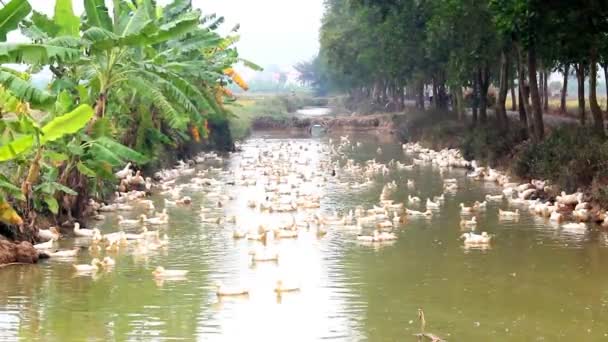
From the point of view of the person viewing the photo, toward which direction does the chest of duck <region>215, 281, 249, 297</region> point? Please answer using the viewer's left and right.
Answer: facing to the left of the viewer

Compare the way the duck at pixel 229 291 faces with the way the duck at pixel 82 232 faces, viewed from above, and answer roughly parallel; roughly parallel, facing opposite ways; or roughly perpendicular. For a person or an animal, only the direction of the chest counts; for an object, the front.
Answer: roughly parallel

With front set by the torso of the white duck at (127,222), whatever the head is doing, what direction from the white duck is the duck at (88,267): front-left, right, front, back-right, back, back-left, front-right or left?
left

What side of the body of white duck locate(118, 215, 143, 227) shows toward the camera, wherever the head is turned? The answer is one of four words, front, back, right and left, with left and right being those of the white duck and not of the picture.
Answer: left

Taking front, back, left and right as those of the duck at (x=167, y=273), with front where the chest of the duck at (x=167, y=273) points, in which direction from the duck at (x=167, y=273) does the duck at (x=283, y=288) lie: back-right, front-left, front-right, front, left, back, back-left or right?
back-left

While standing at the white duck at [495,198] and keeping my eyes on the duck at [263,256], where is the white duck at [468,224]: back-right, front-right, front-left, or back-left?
front-left

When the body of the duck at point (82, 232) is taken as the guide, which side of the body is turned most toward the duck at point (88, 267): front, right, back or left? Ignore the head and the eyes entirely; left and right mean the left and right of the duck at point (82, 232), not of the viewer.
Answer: left

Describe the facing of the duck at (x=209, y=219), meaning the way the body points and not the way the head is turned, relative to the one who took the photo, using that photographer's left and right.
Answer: facing to the left of the viewer

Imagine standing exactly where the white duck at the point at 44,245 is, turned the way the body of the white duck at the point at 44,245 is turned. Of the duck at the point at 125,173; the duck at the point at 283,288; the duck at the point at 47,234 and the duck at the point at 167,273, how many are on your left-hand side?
2
